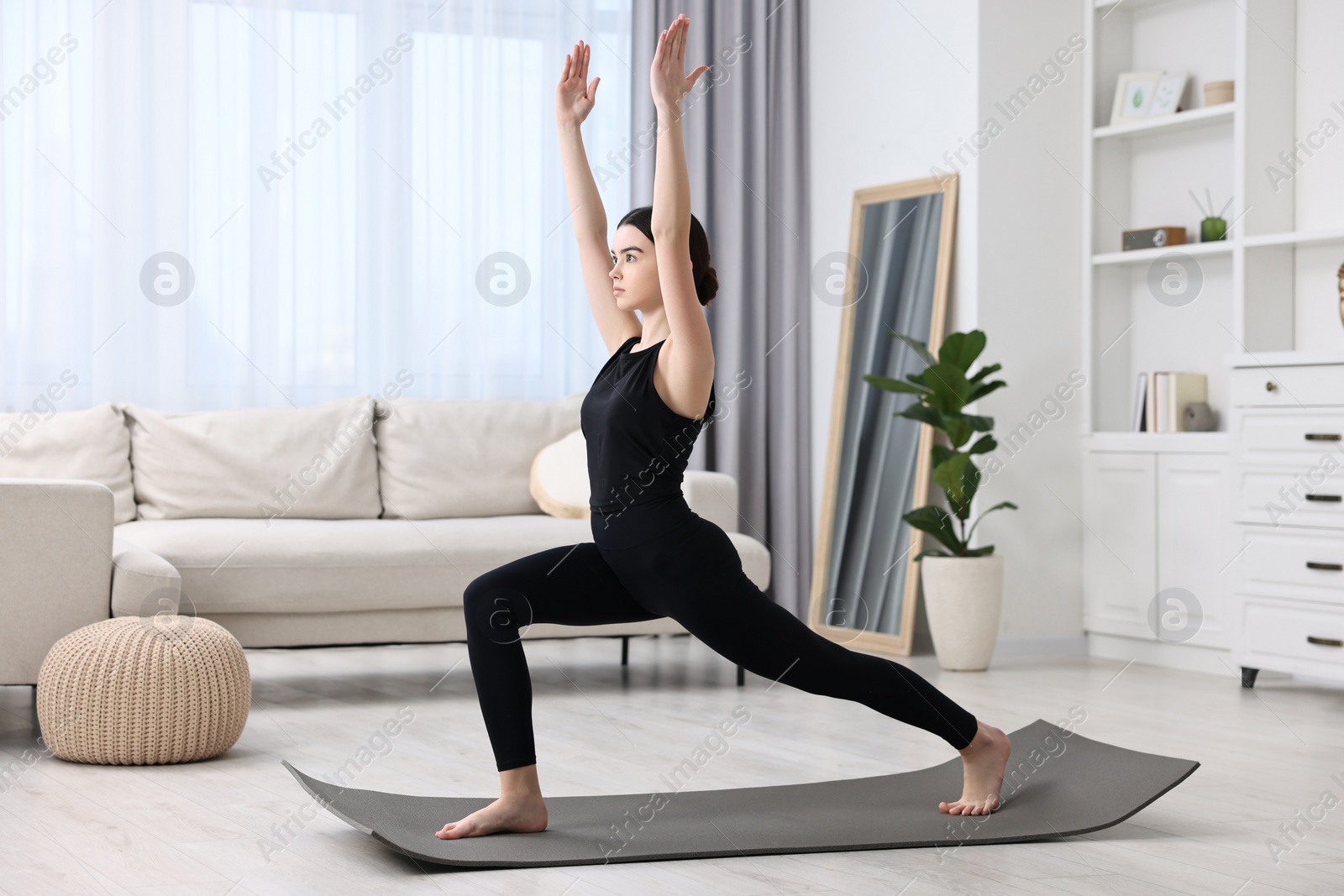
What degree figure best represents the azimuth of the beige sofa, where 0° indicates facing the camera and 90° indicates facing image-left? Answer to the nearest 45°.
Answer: approximately 0°

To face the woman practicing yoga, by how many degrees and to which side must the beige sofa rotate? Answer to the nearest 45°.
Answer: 0° — it already faces them

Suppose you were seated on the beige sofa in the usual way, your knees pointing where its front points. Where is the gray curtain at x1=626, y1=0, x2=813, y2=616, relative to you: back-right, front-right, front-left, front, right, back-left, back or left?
back-left

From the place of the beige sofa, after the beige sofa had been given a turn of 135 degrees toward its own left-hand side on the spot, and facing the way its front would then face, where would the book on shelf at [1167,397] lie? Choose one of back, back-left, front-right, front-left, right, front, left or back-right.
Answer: front-right

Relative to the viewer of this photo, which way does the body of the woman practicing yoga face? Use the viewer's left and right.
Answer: facing to the left of the viewer
